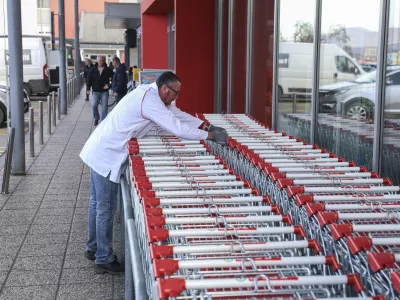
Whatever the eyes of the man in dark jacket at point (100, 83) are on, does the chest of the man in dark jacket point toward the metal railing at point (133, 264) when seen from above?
yes

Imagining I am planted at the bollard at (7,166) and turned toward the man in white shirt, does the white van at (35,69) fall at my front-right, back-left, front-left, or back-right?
back-left

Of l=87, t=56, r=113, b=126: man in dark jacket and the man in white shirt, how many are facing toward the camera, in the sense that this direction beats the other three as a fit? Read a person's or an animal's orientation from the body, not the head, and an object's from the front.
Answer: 1

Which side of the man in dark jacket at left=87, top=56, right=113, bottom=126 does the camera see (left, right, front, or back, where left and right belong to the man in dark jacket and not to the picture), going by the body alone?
front

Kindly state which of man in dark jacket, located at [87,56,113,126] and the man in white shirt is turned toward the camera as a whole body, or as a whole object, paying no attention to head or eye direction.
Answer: the man in dark jacket

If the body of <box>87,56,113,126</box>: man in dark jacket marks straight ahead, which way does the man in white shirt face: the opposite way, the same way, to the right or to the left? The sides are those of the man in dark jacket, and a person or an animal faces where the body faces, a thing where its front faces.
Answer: to the left

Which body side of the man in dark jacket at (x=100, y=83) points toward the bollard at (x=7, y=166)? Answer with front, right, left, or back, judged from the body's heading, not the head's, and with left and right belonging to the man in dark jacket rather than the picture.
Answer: front

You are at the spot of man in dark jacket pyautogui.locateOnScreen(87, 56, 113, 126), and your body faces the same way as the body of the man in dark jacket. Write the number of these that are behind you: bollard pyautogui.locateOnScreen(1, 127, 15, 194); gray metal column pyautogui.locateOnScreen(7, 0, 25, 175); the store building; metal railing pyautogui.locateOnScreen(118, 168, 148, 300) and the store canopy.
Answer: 1

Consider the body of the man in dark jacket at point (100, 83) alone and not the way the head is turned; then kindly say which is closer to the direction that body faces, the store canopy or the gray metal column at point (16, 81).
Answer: the gray metal column

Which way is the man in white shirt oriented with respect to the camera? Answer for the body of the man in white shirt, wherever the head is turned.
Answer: to the viewer's right

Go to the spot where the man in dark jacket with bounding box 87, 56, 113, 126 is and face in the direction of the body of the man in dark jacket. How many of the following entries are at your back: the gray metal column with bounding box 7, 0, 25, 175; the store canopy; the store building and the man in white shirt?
1

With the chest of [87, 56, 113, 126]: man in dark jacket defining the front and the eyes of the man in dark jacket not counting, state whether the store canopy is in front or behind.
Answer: behind

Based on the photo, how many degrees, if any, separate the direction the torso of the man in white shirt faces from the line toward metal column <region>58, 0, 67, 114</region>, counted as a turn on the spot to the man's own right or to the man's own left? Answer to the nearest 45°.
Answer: approximately 90° to the man's own left

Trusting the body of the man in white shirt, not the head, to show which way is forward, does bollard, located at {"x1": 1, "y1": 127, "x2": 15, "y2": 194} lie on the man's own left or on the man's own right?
on the man's own left

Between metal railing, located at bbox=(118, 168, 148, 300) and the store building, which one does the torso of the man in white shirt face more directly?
the store building

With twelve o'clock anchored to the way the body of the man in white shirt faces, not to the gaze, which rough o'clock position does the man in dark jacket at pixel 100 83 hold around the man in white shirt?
The man in dark jacket is roughly at 9 o'clock from the man in white shirt.

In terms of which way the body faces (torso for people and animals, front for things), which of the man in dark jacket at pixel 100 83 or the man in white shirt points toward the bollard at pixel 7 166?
the man in dark jacket
